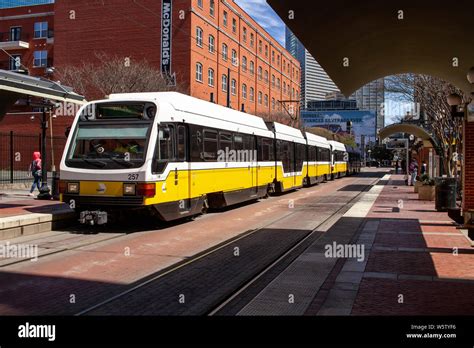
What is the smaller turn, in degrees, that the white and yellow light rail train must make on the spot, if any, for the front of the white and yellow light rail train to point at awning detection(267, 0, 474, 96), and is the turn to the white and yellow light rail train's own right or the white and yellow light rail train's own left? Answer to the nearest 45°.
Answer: approximately 90° to the white and yellow light rail train's own left

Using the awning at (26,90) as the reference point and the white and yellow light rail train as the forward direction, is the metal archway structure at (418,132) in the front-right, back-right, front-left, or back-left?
front-left

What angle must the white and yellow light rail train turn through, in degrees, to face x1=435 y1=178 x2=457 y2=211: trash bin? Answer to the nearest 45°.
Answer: approximately 135° to its left

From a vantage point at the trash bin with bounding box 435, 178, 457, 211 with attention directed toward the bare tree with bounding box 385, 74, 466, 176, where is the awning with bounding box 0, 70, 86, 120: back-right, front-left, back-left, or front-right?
back-left

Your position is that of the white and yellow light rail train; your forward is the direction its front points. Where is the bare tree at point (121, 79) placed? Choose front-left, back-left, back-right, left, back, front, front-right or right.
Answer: back-right

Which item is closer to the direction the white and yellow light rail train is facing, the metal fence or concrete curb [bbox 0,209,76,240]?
the concrete curb

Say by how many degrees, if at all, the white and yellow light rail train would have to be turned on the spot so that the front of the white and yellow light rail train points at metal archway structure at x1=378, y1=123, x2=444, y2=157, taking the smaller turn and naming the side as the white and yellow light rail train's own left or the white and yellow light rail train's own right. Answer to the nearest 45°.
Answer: approximately 180°

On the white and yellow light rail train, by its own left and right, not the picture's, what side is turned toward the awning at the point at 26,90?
right
